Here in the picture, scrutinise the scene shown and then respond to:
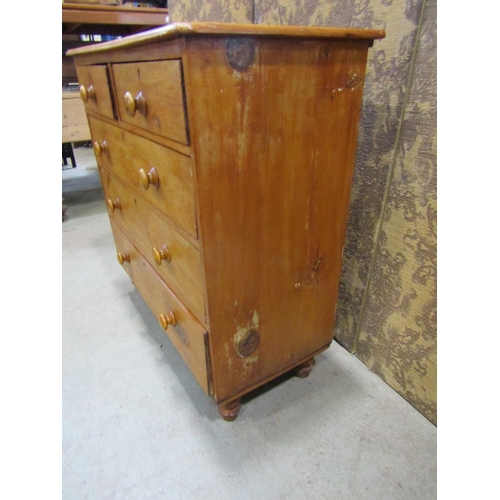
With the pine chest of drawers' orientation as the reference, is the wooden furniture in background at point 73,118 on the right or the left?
on its right

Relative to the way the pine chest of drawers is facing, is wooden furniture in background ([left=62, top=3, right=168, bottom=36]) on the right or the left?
on its right

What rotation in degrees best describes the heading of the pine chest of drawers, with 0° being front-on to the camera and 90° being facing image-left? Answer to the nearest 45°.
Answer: approximately 45°
